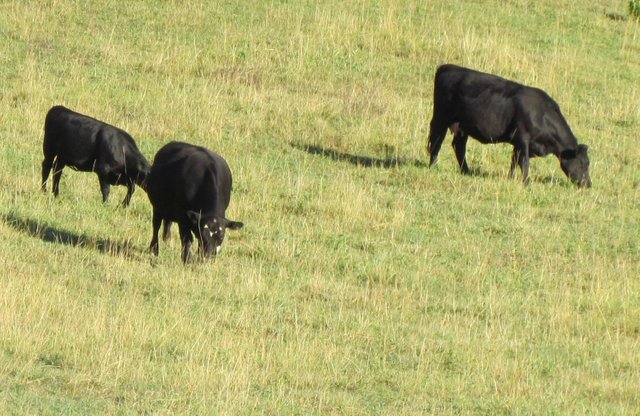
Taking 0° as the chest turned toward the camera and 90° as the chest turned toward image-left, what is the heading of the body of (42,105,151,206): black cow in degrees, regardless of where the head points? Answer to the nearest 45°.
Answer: approximately 270°

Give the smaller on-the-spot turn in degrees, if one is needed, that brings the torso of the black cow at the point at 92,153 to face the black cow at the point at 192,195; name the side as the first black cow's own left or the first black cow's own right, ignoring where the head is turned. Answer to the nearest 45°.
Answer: approximately 45° to the first black cow's own right

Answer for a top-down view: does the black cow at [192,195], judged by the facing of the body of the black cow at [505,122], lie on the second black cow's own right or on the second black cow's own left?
on the second black cow's own right

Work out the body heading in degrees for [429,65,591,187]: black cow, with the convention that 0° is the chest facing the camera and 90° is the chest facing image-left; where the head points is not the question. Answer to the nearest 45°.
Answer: approximately 270°

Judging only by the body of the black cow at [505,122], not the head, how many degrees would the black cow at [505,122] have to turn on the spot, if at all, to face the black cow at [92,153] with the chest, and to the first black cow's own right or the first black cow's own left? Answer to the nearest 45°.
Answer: approximately 135° to the first black cow's own right

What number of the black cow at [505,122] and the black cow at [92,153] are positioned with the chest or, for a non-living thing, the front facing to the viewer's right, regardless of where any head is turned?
2
